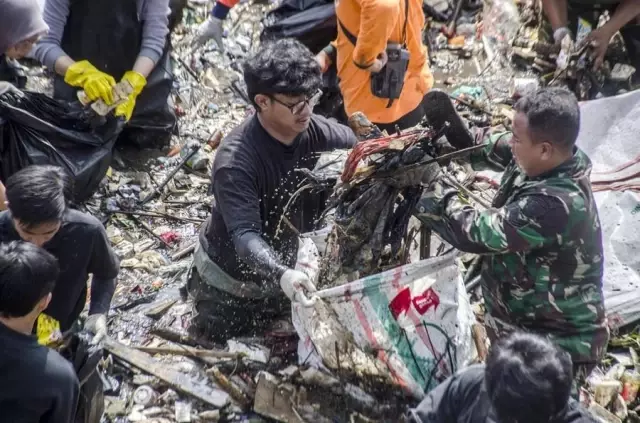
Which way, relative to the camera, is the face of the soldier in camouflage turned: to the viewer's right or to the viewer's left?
to the viewer's left

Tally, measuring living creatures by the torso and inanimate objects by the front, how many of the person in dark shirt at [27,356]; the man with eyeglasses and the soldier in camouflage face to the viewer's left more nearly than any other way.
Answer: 1

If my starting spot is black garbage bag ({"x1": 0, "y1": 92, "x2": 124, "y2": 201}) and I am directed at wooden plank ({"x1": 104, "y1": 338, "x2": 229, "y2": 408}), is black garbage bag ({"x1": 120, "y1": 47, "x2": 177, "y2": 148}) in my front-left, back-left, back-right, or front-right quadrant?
back-left

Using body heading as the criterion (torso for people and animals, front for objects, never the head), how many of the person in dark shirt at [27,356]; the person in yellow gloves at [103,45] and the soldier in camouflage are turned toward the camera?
1

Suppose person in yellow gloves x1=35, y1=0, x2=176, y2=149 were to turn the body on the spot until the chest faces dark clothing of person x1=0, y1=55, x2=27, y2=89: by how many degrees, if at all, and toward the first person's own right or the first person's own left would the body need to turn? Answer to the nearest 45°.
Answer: approximately 90° to the first person's own right

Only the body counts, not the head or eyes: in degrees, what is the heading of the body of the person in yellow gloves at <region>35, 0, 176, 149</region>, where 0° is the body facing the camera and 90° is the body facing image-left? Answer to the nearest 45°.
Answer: approximately 0°

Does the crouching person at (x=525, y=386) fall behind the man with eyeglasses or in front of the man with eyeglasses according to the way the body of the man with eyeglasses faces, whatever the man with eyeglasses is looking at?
in front

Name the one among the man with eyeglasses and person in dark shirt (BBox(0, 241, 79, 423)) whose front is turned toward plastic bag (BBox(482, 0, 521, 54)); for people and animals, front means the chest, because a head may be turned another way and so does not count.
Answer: the person in dark shirt

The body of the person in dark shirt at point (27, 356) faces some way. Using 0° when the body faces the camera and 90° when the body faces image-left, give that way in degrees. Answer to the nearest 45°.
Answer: approximately 225°

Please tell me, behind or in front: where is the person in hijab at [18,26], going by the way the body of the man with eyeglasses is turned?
behind

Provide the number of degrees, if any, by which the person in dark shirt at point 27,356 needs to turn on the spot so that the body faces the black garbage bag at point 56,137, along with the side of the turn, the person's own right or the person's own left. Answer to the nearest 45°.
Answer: approximately 45° to the person's own left

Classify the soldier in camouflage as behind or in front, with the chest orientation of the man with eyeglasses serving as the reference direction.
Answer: in front

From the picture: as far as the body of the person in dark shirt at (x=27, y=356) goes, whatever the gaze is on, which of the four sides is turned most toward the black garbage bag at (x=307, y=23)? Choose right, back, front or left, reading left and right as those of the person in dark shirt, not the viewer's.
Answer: front

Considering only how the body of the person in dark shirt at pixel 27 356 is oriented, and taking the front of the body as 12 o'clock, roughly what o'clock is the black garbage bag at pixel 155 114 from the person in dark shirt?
The black garbage bag is roughly at 11 o'clock from the person in dark shirt.

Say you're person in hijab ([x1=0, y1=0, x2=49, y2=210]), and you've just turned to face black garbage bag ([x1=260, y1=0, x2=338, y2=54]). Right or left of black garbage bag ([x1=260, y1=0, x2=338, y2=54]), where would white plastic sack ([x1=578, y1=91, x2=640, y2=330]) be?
right

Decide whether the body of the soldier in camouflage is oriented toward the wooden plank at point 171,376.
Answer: yes

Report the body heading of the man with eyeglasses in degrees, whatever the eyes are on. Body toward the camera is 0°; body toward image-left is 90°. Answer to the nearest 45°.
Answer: approximately 315°

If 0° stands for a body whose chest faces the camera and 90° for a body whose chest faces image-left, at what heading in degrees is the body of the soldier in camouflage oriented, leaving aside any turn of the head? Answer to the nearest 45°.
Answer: approximately 90°

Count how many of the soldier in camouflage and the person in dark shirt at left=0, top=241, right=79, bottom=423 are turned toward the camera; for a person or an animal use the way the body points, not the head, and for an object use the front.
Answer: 0

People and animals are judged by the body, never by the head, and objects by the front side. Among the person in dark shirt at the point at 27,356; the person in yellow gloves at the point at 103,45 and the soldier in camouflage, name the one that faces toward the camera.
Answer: the person in yellow gloves
